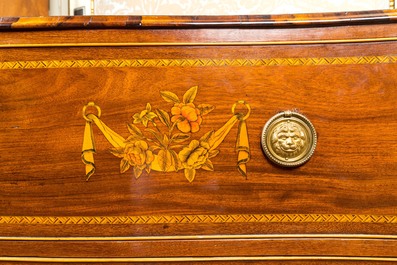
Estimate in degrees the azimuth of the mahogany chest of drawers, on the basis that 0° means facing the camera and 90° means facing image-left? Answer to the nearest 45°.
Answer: approximately 0°
